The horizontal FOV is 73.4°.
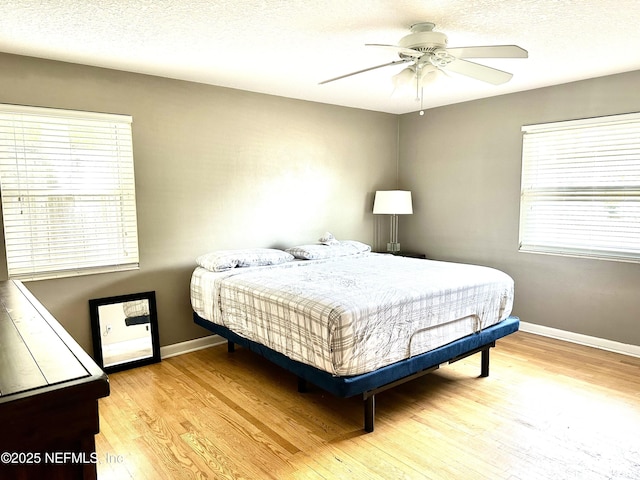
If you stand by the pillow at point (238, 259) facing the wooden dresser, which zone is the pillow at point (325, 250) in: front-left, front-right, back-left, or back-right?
back-left

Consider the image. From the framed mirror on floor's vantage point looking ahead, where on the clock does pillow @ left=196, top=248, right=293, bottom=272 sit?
The pillow is roughly at 9 o'clock from the framed mirror on floor.

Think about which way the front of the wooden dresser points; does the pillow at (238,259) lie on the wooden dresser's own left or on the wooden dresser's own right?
on the wooden dresser's own left

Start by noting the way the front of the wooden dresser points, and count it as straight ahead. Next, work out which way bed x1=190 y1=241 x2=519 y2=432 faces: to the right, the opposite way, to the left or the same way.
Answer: to the right

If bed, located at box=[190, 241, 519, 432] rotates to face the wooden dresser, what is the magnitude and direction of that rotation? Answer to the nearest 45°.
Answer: approximately 45° to its right

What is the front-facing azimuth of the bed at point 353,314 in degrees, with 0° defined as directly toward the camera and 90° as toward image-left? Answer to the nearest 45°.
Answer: approximately 315°

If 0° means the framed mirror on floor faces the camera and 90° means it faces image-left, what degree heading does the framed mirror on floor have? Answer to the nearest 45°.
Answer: approximately 315°

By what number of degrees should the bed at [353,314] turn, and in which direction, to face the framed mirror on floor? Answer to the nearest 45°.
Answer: approximately 135° to its right

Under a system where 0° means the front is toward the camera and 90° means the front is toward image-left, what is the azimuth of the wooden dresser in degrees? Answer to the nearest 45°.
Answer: approximately 270°

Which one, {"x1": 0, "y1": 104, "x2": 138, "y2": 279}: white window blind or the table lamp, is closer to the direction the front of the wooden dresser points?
the table lamp
